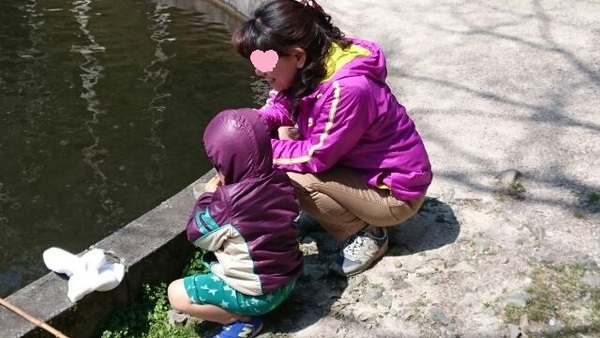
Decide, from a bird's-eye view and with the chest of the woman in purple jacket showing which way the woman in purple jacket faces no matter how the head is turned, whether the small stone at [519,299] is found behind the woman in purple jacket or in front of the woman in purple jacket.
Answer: behind

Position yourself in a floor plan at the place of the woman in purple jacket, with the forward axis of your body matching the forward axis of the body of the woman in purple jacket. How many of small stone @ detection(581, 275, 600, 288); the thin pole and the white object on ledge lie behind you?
1

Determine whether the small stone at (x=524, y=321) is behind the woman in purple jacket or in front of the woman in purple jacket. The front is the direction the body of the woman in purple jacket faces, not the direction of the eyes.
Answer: behind

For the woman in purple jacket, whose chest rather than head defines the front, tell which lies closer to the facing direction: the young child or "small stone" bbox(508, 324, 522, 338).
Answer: the young child

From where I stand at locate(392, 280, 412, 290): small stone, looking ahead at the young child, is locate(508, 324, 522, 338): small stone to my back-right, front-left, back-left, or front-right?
back-left

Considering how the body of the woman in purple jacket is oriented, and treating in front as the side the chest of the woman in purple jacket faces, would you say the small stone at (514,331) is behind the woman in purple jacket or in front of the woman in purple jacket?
behind

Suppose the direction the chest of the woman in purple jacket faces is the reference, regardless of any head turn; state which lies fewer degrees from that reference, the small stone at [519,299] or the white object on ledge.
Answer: the white object on ledge

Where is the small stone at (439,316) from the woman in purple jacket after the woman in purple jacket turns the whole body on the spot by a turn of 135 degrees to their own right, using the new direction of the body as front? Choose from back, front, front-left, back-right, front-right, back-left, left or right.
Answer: right

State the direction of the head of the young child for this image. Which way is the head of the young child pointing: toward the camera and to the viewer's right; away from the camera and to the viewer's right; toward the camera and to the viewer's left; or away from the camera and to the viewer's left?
away from the camera and to the viewer's left

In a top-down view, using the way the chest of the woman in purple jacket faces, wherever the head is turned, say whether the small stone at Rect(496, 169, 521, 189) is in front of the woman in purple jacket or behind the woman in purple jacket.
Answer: behind

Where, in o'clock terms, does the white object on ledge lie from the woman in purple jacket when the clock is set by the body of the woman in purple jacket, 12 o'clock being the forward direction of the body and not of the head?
The white object on ledge is roughly at 11 o'clock from the woman in purple jacket.

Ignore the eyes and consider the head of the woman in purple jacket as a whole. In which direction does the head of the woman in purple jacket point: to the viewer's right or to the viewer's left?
to the viewer's left

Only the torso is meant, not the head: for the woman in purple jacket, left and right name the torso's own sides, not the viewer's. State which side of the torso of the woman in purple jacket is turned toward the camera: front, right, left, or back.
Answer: left
